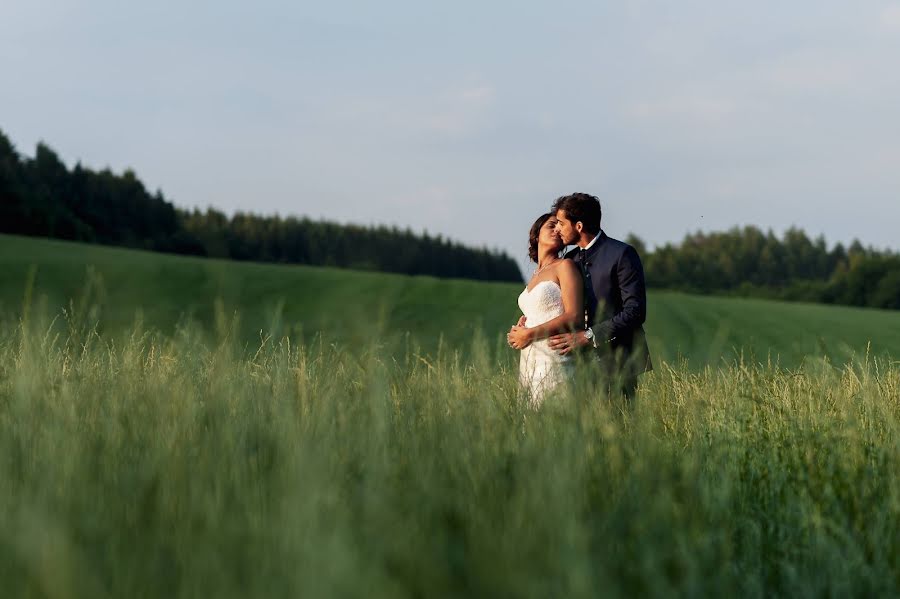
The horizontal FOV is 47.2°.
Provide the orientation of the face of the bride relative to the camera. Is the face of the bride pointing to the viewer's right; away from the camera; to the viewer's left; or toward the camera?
to the viewer's right

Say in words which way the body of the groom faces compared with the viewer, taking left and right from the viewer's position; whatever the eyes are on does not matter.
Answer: facing to the left of the viewer
